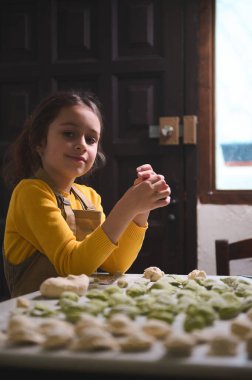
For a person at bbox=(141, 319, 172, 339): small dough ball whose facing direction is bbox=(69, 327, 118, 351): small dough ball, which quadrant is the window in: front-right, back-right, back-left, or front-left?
back-right

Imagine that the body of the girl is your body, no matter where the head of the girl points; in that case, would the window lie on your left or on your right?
on your left

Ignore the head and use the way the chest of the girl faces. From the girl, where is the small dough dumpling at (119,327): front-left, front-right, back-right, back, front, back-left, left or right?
front-right

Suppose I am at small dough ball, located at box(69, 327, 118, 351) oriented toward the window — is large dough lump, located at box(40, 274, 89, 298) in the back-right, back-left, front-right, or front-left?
front-left

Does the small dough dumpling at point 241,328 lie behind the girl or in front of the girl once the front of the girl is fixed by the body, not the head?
in front

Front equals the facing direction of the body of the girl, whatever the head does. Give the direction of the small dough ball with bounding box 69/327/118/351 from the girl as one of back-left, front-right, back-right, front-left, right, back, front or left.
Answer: front-right

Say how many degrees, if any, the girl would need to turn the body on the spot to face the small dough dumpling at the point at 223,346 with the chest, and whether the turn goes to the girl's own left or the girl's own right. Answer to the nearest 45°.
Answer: approximately 45° to the girl's own right

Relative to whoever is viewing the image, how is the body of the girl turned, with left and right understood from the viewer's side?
facing the viewer and to the right of the viewer
